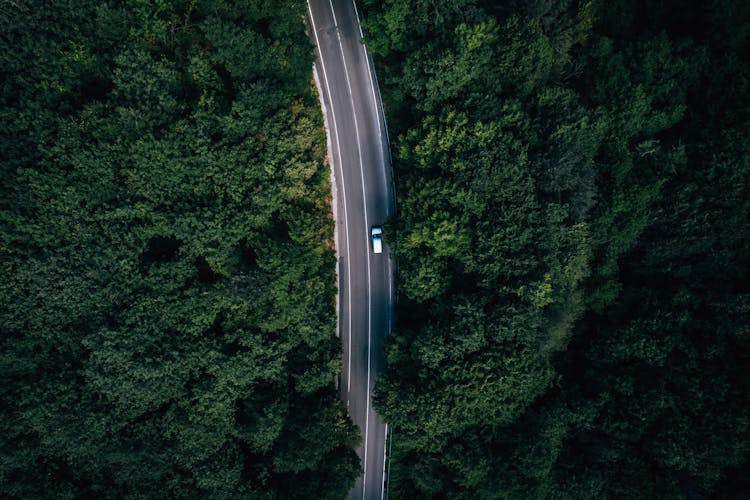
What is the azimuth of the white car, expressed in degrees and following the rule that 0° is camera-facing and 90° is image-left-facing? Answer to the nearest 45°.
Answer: approximately 180°
